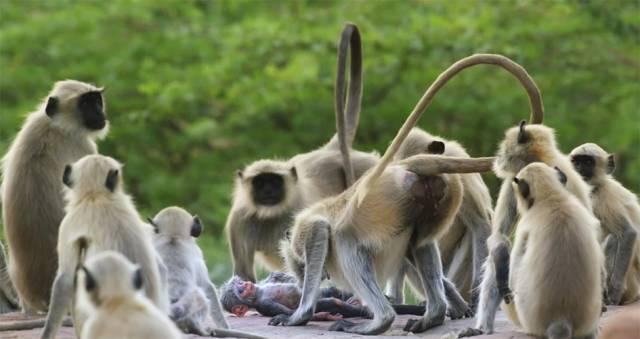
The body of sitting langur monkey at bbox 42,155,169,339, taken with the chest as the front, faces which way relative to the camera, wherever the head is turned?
away from the camera

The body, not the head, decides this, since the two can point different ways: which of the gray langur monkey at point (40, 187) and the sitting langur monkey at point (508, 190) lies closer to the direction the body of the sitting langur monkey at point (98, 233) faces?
the gray langur monkey

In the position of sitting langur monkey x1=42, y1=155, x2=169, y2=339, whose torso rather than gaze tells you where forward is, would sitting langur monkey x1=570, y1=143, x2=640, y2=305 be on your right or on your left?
on your right

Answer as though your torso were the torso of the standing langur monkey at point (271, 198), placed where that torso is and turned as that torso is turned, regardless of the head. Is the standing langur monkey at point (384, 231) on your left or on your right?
on your left

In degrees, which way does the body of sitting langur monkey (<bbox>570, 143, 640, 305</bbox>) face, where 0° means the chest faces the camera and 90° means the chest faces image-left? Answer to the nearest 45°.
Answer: approximately 45°

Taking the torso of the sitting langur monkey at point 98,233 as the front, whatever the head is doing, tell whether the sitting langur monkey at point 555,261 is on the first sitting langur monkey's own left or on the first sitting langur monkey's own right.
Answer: on the first sitting langur monkey's own right

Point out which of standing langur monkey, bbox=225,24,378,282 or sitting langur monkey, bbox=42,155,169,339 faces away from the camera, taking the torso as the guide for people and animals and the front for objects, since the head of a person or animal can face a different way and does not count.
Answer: sitting langur monkey, bbox=42,155,169,339
